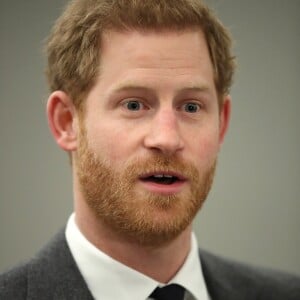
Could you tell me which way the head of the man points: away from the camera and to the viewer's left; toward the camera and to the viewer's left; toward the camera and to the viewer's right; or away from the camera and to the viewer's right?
toward the camera and to the viewer's right

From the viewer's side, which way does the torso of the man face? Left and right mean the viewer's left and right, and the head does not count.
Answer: facing the viewer and to the right of the viewer
